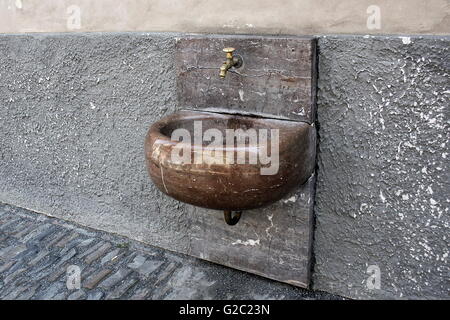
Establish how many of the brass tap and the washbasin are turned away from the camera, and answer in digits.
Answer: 0

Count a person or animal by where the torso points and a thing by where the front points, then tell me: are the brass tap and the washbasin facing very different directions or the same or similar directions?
same or similar directions
